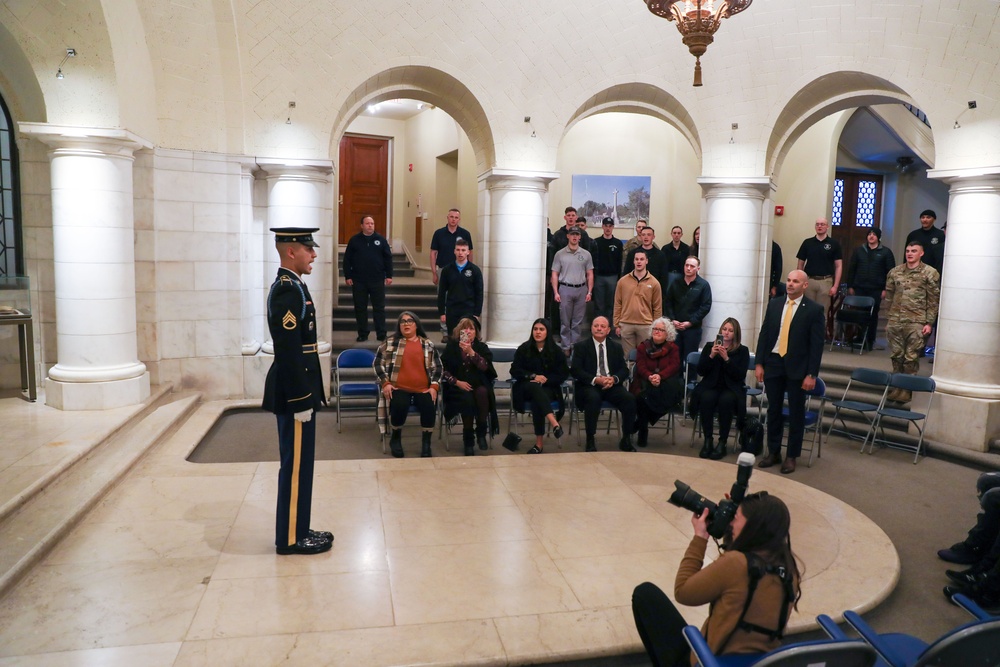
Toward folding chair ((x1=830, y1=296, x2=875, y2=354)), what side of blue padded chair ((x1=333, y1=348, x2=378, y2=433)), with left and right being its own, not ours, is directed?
left

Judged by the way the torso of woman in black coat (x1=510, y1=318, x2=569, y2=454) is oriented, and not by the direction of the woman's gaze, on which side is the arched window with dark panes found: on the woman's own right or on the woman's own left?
on the woman's own right

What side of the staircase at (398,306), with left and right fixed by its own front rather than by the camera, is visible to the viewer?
front

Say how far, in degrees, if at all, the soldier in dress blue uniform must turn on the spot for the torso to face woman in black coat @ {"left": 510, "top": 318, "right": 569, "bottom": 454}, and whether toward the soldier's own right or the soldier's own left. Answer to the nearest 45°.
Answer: approximately 45° to the soldier's own left

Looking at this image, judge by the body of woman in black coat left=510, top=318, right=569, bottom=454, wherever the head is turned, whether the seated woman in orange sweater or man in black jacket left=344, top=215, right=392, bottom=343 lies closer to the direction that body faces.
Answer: the seated woman in orange sweater

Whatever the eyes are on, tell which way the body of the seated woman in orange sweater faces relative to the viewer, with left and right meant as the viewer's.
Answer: facing the viewer

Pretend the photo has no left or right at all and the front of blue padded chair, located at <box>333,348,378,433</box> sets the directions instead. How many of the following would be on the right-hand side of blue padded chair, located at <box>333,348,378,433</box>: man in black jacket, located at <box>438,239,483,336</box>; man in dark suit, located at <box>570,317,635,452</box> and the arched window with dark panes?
1

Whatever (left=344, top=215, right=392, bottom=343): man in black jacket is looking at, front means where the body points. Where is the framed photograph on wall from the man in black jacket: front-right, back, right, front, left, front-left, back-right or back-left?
back-left

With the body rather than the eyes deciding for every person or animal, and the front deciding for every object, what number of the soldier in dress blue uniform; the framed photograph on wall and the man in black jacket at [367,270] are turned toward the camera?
2

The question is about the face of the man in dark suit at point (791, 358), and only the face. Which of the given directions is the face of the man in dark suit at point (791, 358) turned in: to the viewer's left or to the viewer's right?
to the viewer's left

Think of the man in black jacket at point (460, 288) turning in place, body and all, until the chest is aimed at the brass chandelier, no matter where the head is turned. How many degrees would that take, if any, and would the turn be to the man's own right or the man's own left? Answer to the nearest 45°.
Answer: approximately 45° to the man's own left

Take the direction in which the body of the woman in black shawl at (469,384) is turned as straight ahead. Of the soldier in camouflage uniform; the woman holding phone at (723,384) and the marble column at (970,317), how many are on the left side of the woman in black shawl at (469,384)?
3

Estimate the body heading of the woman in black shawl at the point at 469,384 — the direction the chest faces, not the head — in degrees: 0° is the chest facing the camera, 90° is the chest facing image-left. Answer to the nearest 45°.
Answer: approximately 0°

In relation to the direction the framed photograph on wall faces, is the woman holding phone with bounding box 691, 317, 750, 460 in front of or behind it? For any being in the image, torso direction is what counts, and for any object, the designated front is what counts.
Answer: in front

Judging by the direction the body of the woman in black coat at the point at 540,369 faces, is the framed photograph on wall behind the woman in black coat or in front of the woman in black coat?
behind
